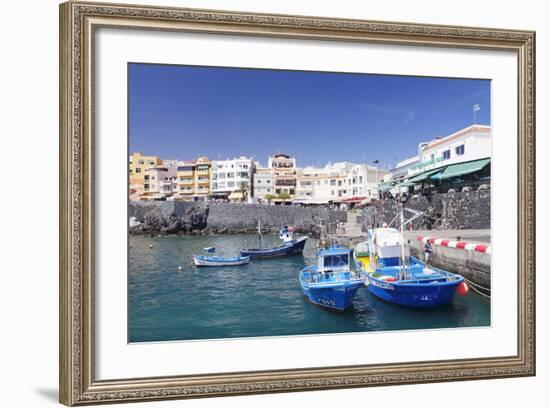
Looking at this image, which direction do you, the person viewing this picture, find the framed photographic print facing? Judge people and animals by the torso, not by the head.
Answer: facing the viewer and to the right of the viewer
